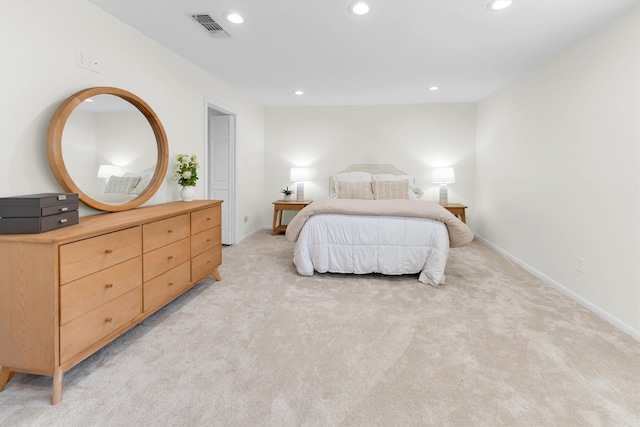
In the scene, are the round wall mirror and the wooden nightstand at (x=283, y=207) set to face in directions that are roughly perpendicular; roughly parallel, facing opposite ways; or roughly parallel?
roughly perpendicular

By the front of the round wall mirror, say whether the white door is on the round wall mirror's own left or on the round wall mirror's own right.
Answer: on the round wall mirror's own left

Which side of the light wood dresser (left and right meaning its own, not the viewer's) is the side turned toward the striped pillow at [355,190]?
left

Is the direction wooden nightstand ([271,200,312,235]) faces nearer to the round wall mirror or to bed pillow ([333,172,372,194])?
the round wall mirror

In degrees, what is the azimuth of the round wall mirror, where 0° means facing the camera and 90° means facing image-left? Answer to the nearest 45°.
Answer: approximately 315°

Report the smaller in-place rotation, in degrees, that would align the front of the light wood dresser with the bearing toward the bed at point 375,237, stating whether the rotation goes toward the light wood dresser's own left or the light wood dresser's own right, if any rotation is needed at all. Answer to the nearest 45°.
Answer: approximately 45° to the light wood dresser's own left

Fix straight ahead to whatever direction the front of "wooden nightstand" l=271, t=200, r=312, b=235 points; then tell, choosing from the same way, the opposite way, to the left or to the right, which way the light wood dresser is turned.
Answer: to the left

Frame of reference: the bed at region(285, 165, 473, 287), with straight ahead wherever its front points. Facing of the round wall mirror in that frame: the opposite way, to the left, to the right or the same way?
to the left

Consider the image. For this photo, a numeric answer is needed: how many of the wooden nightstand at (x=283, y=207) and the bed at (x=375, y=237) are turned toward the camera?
2

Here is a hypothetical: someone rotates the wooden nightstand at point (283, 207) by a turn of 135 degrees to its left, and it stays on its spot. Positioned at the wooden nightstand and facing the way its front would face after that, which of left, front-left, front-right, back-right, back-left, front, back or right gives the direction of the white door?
back

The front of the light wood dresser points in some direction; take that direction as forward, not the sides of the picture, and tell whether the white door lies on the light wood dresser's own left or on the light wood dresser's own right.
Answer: on the light wood dresser's own left

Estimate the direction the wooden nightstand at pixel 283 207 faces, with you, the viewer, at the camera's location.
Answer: facing the viewer

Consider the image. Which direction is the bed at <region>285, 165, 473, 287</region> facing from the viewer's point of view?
toward the camera

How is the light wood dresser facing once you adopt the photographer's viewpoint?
facing the viewer and to the right of the viewer

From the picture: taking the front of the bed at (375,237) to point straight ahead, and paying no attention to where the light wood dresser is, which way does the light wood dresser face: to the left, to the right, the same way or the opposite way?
to the left

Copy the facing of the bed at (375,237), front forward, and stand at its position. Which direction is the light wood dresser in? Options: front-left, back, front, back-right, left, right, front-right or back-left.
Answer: front-right
